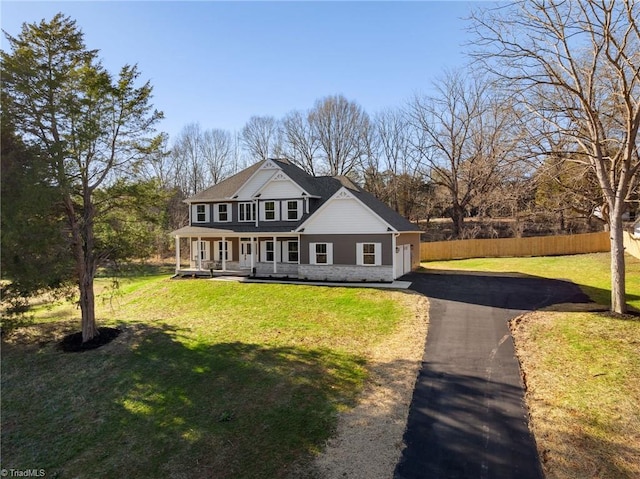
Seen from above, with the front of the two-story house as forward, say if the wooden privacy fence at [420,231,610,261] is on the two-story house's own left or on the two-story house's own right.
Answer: on the two-story house's own left

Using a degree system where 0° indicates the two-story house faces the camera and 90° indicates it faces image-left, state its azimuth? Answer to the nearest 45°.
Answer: approximately 0°
